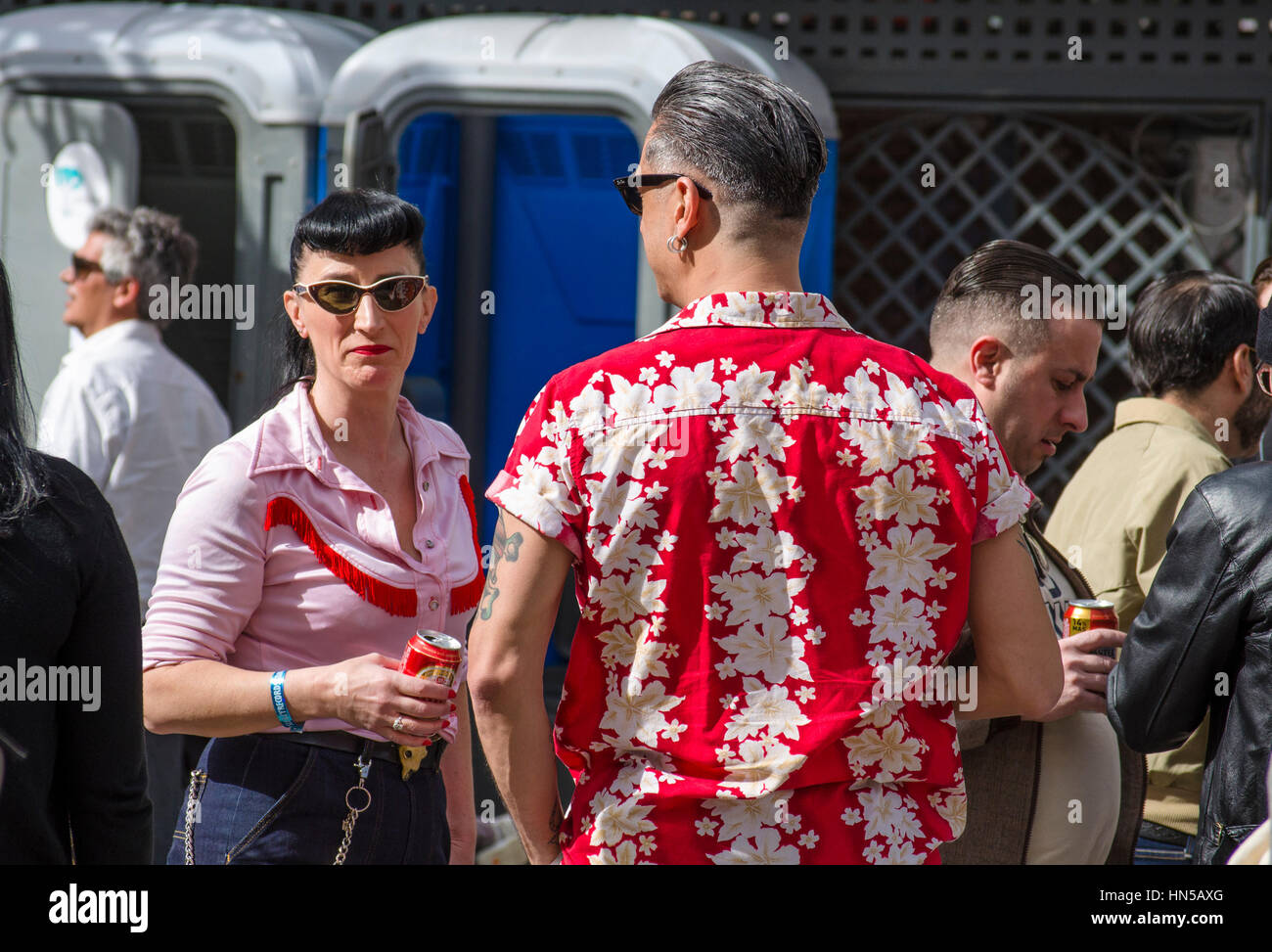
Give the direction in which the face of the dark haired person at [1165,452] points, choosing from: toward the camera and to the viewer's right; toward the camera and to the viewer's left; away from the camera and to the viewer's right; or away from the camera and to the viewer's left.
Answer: away from the camera and to the viewer's right

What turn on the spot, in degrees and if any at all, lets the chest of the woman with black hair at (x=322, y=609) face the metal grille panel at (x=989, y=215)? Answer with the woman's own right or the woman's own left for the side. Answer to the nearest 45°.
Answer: approximately 90° to the woman's own left

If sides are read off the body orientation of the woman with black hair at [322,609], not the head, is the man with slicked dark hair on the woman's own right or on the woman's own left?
on the woman's own left

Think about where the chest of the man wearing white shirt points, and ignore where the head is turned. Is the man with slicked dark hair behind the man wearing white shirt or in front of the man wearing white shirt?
behind

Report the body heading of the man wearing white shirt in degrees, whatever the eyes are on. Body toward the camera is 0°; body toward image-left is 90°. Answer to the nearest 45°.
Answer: approximately 135°

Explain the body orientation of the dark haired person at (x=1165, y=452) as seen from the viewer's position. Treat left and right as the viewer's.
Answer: facing away from the viewer and to the right of the viewer

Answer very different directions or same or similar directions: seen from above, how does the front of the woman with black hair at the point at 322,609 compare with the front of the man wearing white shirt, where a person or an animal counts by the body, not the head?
very different directions

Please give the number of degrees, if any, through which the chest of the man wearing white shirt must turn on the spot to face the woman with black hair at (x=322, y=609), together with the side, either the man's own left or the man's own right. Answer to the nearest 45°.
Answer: approximately 135° to the man's own left
